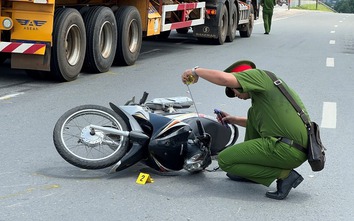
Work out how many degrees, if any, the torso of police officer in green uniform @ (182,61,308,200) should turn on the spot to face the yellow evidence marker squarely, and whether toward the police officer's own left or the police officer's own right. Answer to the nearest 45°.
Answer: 0° — they already face it

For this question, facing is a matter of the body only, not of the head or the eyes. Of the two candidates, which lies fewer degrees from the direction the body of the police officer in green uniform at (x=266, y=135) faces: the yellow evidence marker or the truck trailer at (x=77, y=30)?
the yellow evidence marker

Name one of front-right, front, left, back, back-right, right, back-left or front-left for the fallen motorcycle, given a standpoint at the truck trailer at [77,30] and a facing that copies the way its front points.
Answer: back-right

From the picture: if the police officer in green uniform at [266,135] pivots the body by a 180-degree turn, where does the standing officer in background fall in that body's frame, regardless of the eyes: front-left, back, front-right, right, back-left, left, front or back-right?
left

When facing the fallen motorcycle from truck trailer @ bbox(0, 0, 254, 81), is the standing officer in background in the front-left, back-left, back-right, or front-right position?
back-left

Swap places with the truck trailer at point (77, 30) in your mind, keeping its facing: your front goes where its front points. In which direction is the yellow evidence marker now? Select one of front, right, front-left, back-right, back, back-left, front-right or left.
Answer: back-right

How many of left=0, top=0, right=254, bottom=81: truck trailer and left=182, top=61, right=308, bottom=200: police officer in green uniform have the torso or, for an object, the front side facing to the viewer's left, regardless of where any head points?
1

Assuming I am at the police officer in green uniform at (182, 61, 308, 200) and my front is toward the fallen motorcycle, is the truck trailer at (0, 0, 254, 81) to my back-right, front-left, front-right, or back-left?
front-right

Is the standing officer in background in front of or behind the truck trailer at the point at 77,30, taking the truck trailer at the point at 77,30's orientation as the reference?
in front

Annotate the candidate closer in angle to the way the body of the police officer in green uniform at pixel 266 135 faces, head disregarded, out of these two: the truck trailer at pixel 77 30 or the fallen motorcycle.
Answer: the fallen motorcycle

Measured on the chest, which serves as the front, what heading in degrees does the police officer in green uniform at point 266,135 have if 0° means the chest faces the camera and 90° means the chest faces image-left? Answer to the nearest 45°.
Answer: approximately 90°

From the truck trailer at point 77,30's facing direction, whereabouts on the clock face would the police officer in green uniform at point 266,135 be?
The police officer in green uniform is roughly at 4 o'clock from the truck trailer.

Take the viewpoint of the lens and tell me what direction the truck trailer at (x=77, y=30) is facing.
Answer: facing away from the viewer and to the right of the viewer

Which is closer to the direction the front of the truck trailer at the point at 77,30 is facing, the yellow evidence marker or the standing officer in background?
the standing officer in background
